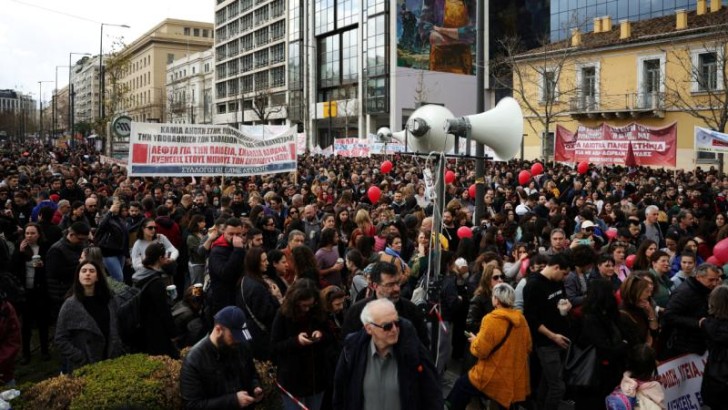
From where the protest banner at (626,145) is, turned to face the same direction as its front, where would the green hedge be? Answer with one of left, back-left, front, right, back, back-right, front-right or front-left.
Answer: front

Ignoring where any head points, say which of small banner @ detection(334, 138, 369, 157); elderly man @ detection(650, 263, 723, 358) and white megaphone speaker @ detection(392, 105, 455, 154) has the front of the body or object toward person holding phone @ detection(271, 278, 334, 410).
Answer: the small banner

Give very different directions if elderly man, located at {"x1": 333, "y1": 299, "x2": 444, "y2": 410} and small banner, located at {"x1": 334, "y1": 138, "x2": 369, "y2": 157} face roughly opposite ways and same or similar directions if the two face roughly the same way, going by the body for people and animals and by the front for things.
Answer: same or similar directions

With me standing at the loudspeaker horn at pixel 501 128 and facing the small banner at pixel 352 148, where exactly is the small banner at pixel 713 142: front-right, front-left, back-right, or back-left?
front-right

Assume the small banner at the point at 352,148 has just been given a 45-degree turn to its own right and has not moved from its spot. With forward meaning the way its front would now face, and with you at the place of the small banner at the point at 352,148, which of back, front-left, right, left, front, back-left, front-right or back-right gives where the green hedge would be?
front-left

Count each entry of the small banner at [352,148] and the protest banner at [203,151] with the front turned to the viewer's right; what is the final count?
0

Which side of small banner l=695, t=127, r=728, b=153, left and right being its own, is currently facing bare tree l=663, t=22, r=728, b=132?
back

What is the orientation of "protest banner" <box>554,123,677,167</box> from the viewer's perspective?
toward the camera

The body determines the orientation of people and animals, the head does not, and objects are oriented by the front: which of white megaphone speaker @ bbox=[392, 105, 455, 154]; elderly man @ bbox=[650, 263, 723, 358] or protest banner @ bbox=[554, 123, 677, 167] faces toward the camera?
the protest banner

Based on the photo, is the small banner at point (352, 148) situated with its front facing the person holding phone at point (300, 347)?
yes

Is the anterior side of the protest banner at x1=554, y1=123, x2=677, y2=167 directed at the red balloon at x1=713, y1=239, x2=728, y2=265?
yes

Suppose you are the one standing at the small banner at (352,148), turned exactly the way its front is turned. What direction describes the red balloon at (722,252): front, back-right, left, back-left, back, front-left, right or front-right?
front

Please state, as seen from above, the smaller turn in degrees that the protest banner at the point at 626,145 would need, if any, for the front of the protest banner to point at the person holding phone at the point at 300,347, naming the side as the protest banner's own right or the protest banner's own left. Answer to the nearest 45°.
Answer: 0° — it already faces them
